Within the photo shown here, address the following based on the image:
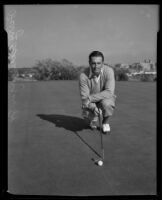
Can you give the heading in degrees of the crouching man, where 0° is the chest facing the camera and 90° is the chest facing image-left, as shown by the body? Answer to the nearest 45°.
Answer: approximately 0°
